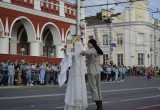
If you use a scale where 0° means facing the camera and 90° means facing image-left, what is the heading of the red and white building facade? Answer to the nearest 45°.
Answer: approximately 315°

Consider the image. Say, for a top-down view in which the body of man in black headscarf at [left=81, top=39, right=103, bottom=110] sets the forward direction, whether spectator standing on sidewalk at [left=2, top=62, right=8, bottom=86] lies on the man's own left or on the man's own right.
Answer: on the man's own right

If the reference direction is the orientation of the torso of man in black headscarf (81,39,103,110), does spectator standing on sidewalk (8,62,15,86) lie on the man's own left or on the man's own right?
on the man's own right

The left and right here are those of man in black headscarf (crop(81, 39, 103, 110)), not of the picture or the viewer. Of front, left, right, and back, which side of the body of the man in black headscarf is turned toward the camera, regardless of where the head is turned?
left

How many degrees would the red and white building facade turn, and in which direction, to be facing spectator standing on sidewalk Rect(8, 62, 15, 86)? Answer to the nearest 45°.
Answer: approximately 45° to its right

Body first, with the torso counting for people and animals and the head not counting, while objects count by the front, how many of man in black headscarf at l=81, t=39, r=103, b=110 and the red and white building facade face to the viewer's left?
1

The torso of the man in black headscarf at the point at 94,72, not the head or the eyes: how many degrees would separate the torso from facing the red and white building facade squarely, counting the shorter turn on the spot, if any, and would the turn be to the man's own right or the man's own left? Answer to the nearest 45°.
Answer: approximately 90° to the man's own right

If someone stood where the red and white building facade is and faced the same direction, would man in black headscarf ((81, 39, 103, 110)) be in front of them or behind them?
in front
